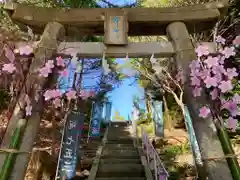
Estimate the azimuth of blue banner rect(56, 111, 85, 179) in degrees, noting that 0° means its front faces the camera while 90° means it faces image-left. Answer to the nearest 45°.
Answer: approximately 0°

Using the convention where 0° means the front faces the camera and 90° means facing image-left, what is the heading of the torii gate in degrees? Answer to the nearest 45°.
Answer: approximately 0°
